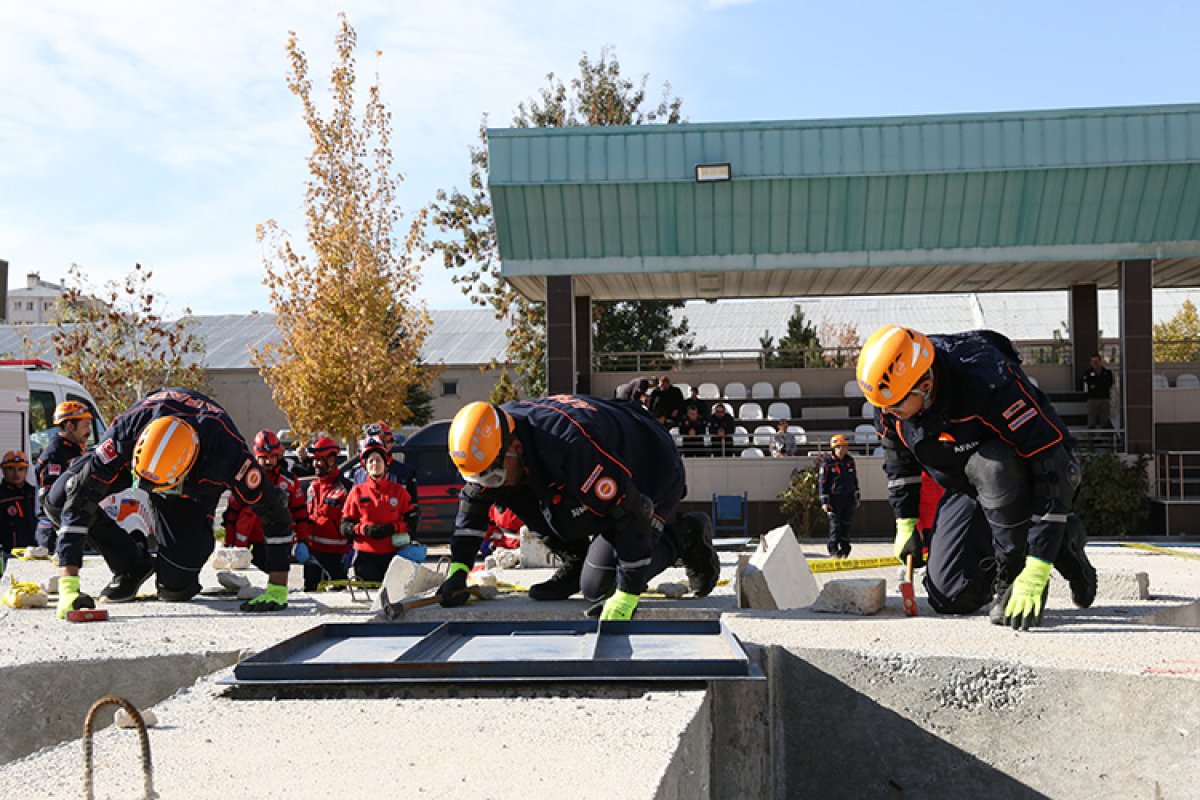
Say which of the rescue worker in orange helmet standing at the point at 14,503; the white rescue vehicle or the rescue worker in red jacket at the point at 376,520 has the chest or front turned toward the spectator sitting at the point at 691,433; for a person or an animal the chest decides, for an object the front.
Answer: the white rescue vehicle

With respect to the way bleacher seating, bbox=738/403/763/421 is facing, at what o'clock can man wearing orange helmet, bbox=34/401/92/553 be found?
The man wearing orange helmet is roughly at 1 o'clock from the bleacher seating.

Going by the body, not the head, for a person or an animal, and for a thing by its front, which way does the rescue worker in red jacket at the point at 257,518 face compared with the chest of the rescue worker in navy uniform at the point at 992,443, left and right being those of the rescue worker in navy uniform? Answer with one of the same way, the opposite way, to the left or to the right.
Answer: to the left

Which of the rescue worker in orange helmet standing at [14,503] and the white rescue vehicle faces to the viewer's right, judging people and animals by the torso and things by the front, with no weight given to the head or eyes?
the white rescue vehicle

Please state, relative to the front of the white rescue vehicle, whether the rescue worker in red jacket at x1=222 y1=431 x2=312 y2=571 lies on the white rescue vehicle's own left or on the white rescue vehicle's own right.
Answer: on the white rescue vehicle's own right

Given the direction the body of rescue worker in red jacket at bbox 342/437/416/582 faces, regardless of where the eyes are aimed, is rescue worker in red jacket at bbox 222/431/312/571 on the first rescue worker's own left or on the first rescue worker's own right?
on the first rescue worker's own right

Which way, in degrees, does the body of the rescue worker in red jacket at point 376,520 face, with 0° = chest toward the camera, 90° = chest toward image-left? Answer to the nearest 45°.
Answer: approximately 0°

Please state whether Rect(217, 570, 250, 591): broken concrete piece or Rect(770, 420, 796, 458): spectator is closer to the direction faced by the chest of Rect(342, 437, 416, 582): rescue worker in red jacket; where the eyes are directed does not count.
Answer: the broken concrete piece
